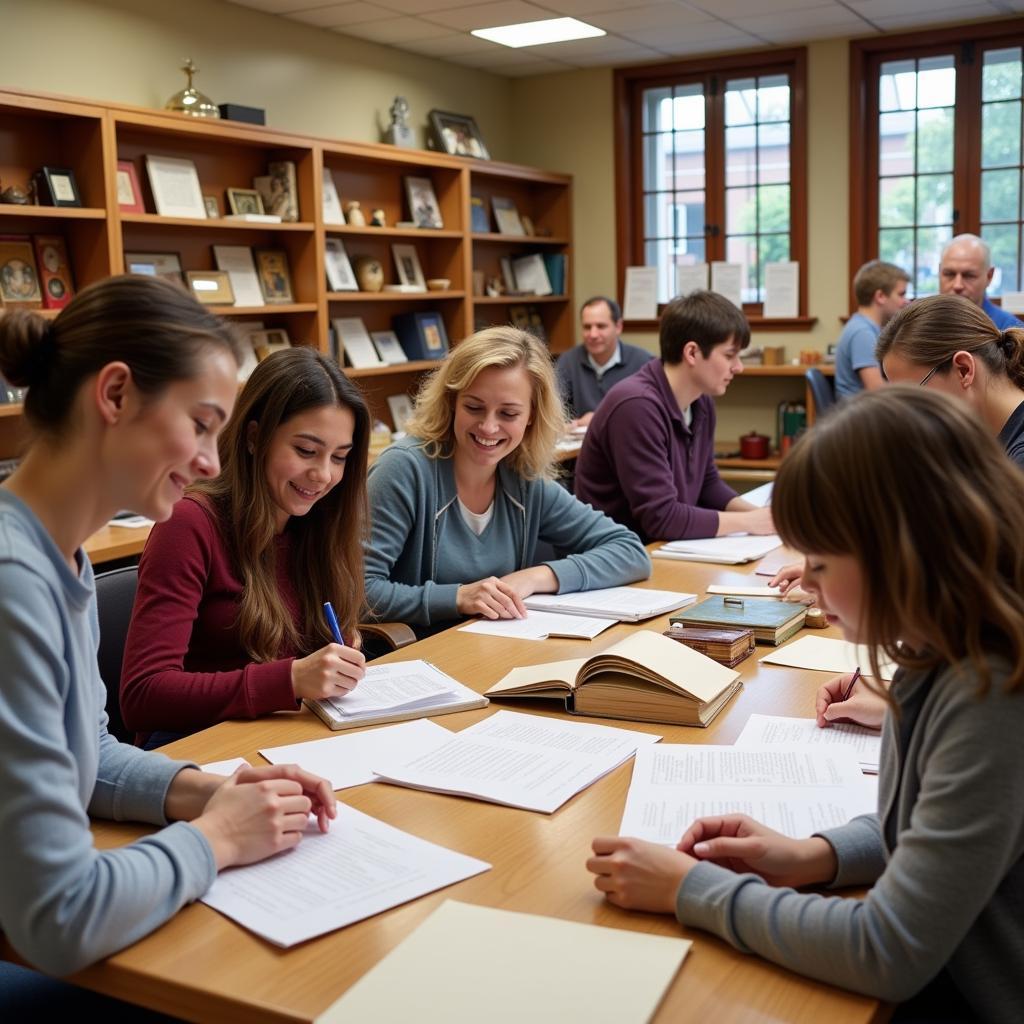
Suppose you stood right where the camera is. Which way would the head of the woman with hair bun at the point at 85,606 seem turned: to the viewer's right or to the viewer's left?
to the viewer's right

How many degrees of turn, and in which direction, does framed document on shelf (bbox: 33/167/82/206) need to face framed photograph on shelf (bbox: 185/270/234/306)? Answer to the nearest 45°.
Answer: approximately 90° to its left

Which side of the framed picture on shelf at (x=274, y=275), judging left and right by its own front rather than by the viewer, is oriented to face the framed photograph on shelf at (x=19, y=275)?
right

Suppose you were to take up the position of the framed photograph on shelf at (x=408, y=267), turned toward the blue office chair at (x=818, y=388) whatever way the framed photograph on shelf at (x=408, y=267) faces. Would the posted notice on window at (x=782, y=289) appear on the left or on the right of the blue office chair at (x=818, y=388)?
left

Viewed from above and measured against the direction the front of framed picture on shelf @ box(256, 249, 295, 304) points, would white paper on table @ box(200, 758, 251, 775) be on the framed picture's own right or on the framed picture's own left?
on the framed picture's own right

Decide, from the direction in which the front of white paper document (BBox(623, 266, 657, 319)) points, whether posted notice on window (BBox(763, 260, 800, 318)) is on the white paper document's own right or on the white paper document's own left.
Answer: on the white paper document's own left

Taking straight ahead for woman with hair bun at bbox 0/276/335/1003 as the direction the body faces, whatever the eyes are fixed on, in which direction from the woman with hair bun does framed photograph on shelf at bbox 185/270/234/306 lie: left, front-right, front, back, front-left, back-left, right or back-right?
left

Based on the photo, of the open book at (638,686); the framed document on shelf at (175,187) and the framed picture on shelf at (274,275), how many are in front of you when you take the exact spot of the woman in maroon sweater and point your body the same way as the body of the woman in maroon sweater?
1

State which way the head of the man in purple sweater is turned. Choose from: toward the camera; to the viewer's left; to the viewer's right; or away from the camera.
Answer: to the viewer's right

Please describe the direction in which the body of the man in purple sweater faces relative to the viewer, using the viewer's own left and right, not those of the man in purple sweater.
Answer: facing to the right of the viewer

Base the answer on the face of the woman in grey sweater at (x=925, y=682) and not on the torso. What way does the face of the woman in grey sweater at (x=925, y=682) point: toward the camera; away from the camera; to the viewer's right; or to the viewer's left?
to the viewer's left
